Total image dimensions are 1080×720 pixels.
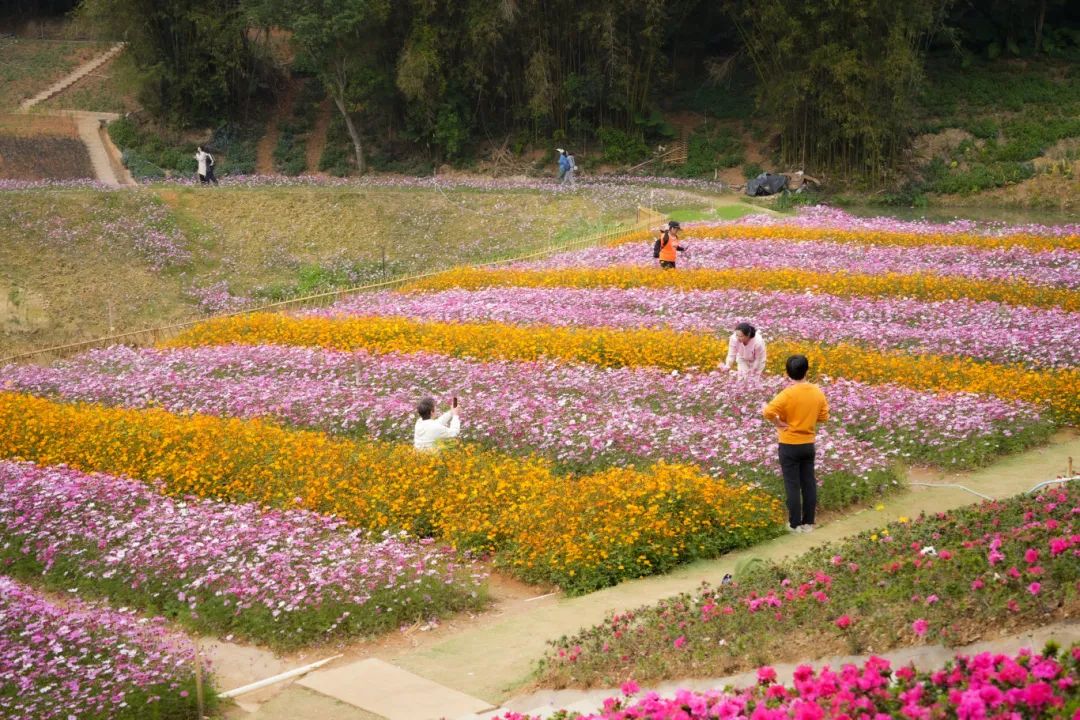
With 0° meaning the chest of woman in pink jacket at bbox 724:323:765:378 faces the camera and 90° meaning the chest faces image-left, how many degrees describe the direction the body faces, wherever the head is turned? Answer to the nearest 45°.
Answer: approximately 45°

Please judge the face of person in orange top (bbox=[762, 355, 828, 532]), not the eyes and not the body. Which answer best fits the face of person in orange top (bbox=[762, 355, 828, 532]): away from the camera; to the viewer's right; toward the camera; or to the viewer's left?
away from the camera

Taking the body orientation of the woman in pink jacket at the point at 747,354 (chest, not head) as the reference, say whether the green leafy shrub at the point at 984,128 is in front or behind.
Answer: behind

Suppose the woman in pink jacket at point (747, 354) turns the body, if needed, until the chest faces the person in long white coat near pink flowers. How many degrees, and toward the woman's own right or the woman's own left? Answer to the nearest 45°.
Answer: approximately 90° to the woman's own right

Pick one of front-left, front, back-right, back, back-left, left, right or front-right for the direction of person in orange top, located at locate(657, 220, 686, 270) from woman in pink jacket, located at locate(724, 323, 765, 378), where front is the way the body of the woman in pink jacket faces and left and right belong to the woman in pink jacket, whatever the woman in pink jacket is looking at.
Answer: back-right

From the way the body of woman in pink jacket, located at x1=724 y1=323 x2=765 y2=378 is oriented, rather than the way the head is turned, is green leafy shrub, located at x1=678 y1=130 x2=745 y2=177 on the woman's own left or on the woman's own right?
on the woman's own right

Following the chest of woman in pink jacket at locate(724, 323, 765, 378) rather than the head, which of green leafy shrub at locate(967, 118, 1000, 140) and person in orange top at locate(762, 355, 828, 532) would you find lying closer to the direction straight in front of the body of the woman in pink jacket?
the person in orange top

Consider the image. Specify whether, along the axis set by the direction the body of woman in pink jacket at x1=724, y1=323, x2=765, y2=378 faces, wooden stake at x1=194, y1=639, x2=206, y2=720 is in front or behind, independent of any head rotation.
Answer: in front

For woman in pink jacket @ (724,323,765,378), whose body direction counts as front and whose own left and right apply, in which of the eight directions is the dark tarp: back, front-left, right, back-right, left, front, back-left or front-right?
back-right

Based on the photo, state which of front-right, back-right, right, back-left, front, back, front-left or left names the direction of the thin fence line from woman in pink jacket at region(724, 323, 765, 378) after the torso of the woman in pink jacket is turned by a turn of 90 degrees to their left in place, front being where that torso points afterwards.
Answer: back

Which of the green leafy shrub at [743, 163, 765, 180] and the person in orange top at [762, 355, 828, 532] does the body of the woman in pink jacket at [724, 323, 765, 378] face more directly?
the person in orange top

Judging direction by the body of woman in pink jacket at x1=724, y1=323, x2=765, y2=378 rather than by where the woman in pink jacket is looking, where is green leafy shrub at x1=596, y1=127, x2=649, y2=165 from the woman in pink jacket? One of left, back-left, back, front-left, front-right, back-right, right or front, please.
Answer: back-right
